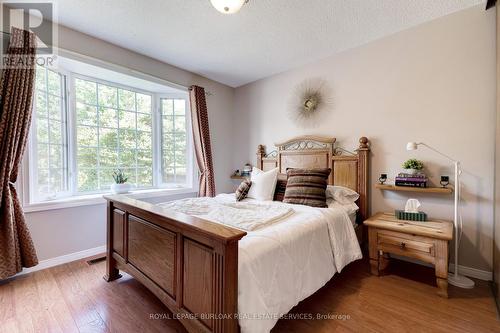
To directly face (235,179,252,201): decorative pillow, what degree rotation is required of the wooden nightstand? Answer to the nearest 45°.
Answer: approximately 45° to its right

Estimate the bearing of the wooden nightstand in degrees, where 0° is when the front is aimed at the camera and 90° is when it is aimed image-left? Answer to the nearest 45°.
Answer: approximately 45°

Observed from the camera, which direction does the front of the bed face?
facing the viewer and to the left of the viewer

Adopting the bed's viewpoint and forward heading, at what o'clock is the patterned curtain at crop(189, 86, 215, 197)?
The patterned curtain is roughly at 4 o'clock from the bed.

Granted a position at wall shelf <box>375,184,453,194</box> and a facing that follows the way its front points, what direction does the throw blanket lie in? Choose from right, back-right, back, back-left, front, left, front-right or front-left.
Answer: front

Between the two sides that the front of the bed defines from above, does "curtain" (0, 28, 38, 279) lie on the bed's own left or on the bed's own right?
on the bed's own right

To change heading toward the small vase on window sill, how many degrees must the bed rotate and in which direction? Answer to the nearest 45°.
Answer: approximately 90° to its right

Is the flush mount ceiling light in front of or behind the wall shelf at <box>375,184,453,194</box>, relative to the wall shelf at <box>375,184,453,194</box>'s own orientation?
in front

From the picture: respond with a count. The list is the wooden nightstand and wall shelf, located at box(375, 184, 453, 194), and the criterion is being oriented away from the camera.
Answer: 0
